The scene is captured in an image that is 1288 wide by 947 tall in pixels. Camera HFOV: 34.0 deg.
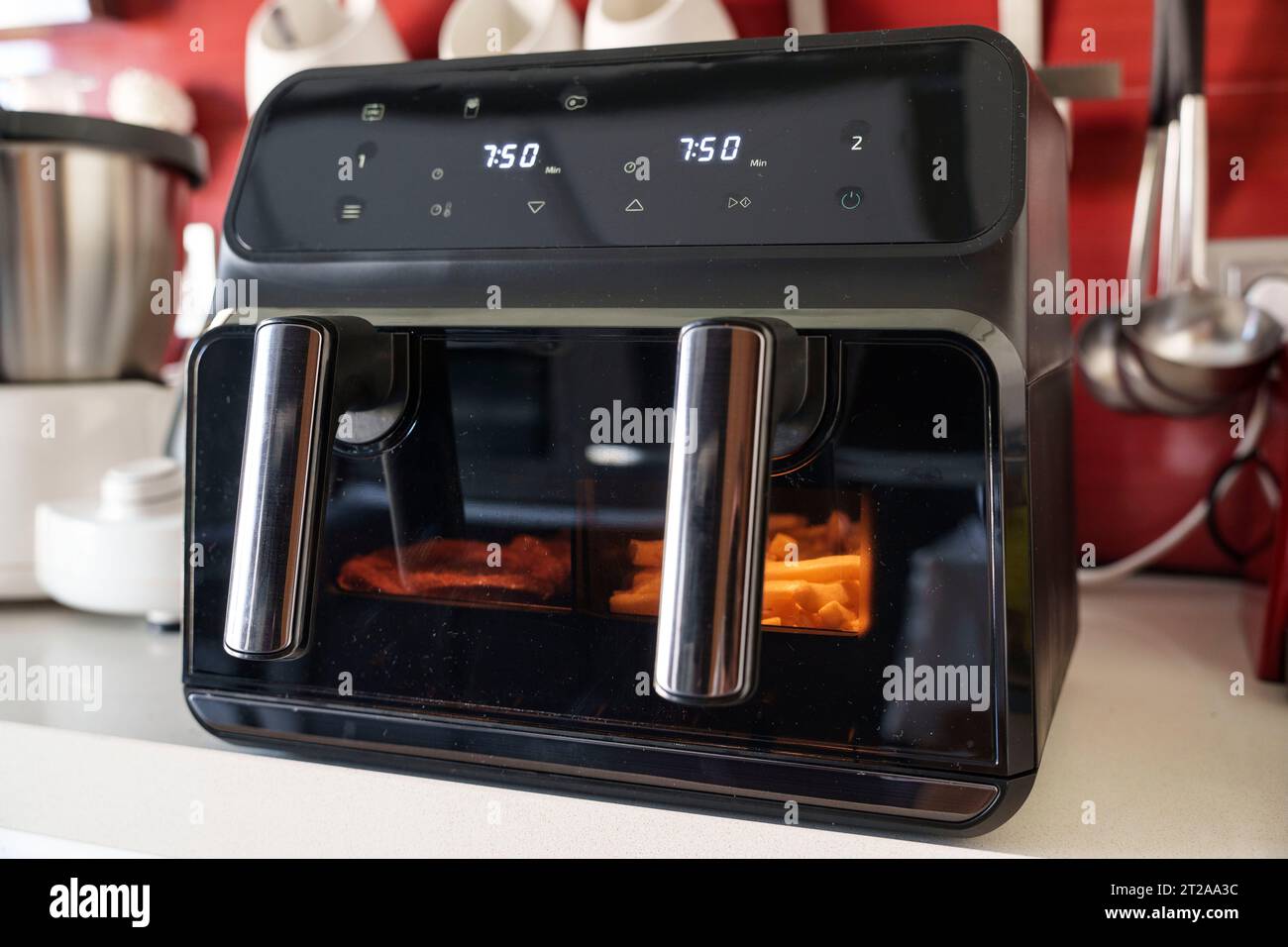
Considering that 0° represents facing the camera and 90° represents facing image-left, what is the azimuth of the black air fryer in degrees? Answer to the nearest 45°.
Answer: approximately 45°
